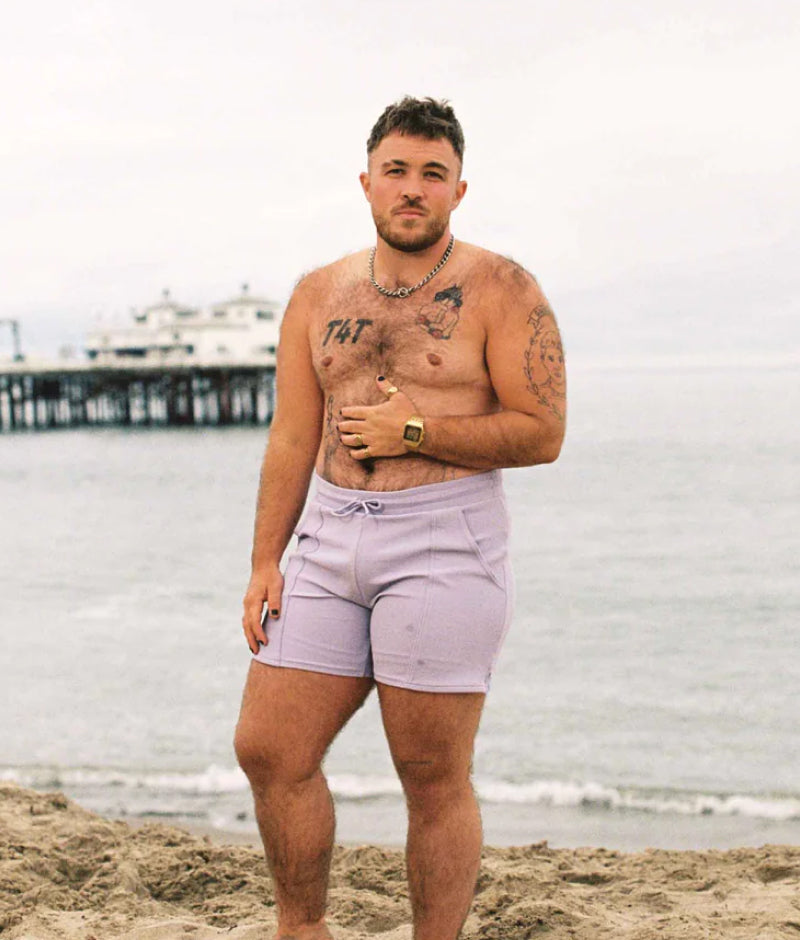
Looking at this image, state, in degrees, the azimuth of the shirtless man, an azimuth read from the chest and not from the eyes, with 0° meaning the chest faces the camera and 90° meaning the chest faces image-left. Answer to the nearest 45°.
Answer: approximately 45°
